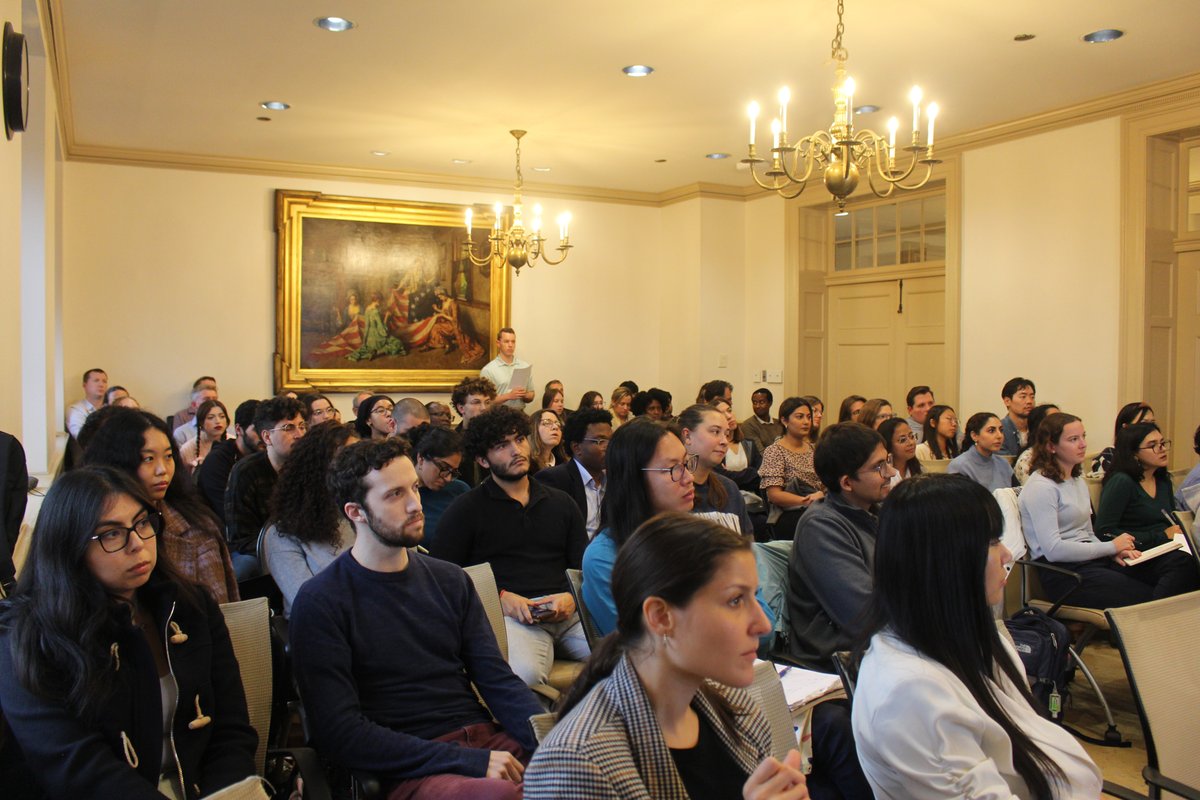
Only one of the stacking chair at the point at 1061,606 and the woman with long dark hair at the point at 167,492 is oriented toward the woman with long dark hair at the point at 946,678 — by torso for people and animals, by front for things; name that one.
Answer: the woman with long dark hair at the point at 167,492

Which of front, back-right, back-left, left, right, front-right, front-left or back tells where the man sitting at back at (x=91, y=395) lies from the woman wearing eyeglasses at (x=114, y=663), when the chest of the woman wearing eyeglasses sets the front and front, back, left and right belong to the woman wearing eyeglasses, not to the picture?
back-left

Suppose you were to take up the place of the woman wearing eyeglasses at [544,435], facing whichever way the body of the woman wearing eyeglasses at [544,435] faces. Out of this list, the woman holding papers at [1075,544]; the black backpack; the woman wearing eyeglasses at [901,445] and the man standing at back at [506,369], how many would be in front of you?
3

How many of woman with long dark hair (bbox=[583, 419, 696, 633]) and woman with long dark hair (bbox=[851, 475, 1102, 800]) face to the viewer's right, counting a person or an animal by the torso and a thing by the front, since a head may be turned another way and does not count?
2

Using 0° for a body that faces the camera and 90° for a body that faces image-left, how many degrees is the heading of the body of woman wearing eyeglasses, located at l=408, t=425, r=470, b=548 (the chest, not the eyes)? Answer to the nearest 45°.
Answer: approximately 315°

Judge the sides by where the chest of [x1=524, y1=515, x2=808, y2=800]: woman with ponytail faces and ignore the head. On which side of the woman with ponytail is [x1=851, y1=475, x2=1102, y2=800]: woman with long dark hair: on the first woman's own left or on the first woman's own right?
on the first woman's own left

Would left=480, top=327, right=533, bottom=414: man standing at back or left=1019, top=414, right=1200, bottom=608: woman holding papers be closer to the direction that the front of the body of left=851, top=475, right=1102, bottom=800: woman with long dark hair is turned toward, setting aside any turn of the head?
the woman holding papers

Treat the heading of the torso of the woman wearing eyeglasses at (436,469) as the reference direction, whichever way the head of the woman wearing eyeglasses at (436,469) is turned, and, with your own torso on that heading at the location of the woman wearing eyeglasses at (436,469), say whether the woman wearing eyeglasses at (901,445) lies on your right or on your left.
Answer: on your left

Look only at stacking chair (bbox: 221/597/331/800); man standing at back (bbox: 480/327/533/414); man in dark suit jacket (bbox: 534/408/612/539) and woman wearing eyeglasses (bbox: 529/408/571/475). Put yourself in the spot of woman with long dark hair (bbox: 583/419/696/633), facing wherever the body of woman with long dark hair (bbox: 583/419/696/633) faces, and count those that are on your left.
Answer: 3

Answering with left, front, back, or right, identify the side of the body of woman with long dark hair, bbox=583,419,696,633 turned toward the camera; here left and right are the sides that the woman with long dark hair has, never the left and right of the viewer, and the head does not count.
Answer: right

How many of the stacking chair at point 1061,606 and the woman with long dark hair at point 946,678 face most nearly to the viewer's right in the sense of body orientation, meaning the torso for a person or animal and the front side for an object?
2

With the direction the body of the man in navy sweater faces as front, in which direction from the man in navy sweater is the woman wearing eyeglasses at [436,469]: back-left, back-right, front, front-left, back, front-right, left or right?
back-left
